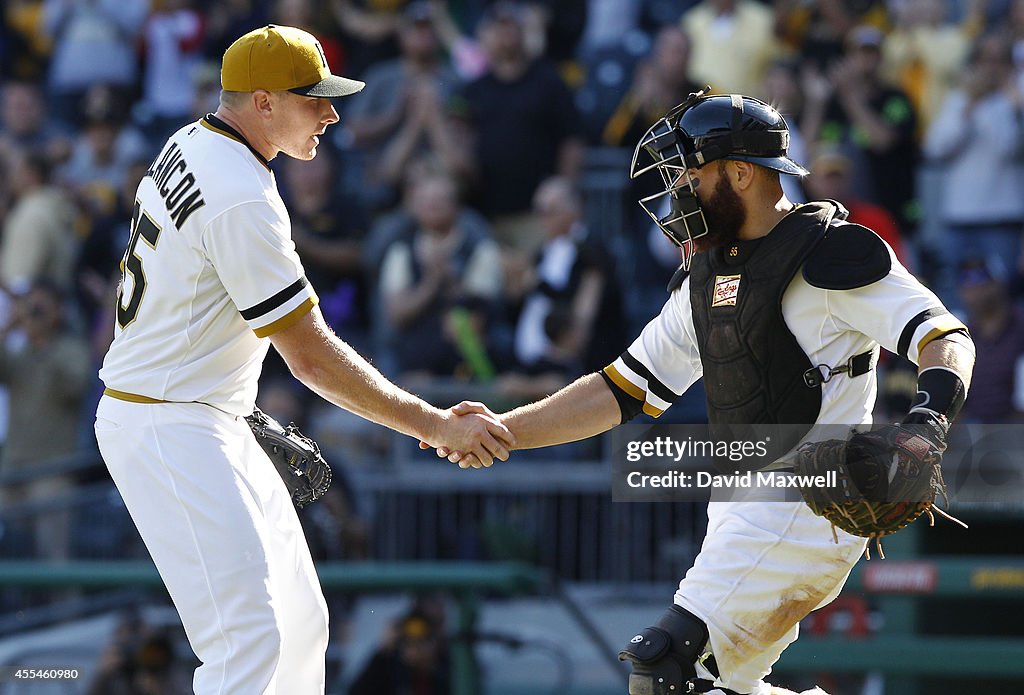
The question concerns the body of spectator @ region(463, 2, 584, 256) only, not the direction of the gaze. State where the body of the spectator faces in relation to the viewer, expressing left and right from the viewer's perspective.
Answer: facing the viewer

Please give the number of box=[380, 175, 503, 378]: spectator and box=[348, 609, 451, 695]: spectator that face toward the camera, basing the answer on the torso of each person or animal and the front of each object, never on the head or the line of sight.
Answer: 2

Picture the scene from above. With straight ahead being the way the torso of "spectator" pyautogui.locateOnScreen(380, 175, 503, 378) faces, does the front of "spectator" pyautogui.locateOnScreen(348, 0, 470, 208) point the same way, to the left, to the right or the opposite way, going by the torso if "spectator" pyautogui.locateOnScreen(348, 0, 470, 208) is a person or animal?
the same way

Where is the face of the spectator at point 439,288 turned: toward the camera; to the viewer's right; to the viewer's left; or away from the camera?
toward the camera

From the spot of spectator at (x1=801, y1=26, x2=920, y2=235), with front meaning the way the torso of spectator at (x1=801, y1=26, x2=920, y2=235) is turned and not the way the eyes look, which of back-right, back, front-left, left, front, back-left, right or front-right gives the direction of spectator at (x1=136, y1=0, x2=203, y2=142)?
front-right

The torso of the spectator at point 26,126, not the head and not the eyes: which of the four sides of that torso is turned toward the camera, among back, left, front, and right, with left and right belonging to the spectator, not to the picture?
front

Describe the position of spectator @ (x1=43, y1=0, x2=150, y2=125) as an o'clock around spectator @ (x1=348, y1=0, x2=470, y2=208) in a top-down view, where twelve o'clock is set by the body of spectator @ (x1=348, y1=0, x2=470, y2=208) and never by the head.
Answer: spectator @ (x1=43, y1=0, x2=150, y2=125) is roughly at 4 o'clock from spectator @ (x1=348, y1=0, x2=470, y2=208).

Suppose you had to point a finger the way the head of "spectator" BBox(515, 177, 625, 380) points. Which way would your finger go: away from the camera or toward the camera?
toward the camera

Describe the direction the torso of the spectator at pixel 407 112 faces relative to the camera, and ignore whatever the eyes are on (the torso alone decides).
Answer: toward the camera

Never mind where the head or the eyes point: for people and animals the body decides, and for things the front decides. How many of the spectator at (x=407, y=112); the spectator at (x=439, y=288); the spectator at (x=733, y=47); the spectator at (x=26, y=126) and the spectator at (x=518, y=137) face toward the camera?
5

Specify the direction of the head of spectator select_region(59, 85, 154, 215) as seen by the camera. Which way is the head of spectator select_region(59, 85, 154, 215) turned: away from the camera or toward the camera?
toward the camera

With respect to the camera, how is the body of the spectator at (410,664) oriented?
toward the camera

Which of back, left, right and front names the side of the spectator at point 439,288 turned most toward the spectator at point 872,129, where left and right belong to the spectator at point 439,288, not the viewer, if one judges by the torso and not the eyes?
left

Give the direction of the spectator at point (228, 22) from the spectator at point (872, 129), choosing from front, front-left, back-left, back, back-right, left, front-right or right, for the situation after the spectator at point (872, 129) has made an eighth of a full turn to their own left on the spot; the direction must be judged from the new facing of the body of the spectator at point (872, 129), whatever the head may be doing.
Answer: right

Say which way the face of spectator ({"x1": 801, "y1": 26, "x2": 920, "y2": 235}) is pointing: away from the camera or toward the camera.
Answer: toward the camera

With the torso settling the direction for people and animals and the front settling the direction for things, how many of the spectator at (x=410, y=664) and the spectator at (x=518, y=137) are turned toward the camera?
2

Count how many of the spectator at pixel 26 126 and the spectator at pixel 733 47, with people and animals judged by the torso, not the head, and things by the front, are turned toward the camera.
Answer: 2

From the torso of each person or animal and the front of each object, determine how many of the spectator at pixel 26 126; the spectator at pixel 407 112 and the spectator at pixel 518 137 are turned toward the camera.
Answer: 3
